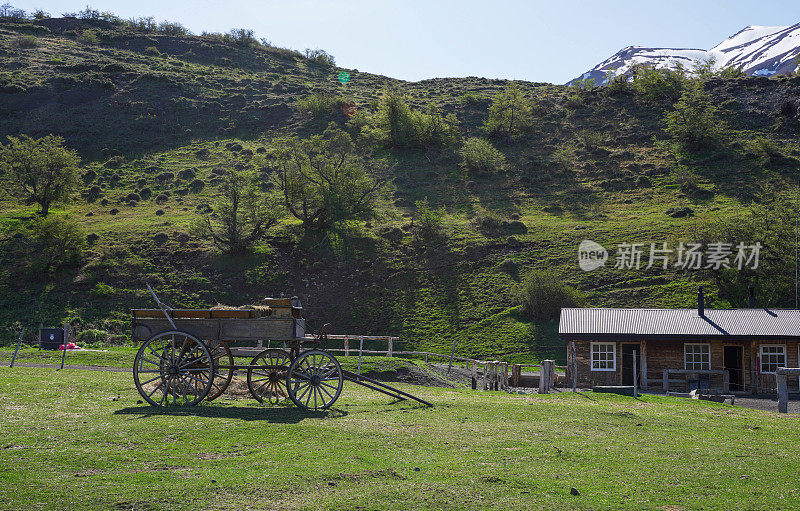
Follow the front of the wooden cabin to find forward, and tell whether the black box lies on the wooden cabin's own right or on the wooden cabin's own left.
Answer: on the wooden cabin's own right

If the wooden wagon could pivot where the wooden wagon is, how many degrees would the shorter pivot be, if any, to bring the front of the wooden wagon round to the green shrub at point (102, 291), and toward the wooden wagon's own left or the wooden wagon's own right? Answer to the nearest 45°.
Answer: approximately 90° to the wooden wagon's own left

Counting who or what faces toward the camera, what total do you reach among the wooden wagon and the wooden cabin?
1

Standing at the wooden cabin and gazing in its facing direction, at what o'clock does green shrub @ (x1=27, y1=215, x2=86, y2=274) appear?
The green shrub is roughly at 3 o'clock from the wooden cabin.

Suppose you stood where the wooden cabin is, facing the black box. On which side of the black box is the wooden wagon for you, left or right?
left

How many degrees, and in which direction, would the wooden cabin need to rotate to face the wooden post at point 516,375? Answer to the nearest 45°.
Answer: approximately 45° to its right

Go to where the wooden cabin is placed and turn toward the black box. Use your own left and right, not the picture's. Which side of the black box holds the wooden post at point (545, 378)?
left

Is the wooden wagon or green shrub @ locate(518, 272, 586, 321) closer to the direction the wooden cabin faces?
the wooden wagon

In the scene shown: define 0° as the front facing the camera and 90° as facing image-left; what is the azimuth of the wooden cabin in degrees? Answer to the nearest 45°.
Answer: approximately 0°

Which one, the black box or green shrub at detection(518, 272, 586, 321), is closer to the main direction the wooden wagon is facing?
the green shrub

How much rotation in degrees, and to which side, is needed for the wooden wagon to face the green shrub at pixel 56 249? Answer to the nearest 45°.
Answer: approximately 90° to its left

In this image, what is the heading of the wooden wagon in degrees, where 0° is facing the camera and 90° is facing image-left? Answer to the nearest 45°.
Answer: approximately 270°

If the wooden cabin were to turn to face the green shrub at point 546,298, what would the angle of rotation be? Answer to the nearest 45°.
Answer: approximately 135° to its right
